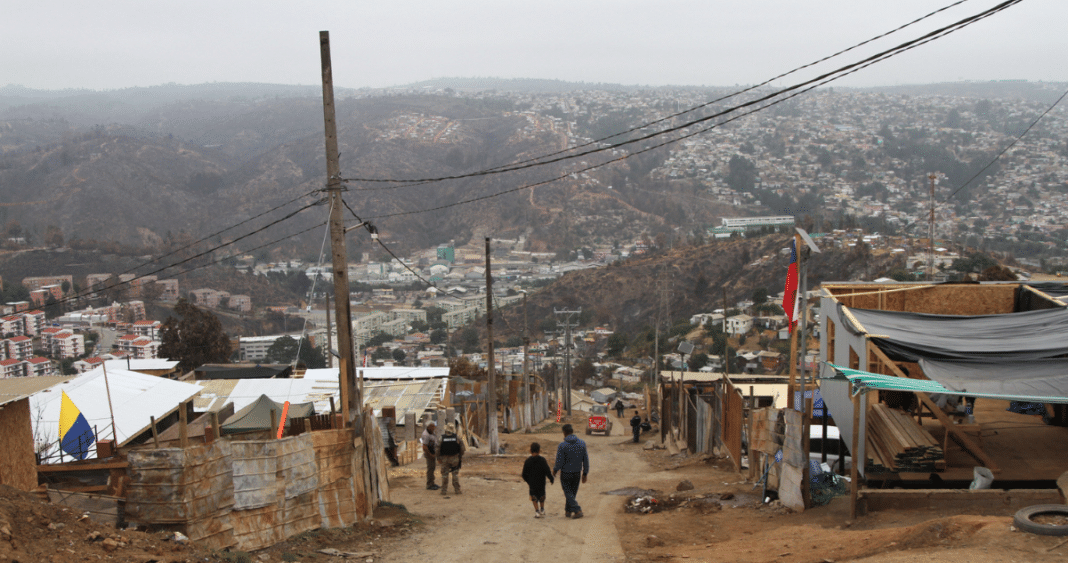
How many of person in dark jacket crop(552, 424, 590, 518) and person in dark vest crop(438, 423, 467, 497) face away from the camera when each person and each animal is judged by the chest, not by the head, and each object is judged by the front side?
2

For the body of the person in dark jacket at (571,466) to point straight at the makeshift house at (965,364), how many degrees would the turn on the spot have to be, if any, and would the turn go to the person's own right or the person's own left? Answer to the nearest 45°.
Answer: approximately 90° to the person's own right

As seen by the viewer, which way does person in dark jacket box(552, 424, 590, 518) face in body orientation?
away from the camera

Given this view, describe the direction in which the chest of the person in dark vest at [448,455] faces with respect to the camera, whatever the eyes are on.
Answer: away from the camera

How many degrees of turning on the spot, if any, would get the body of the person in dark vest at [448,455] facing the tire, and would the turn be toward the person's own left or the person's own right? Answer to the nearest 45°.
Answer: approximately 135° to the person's own right
